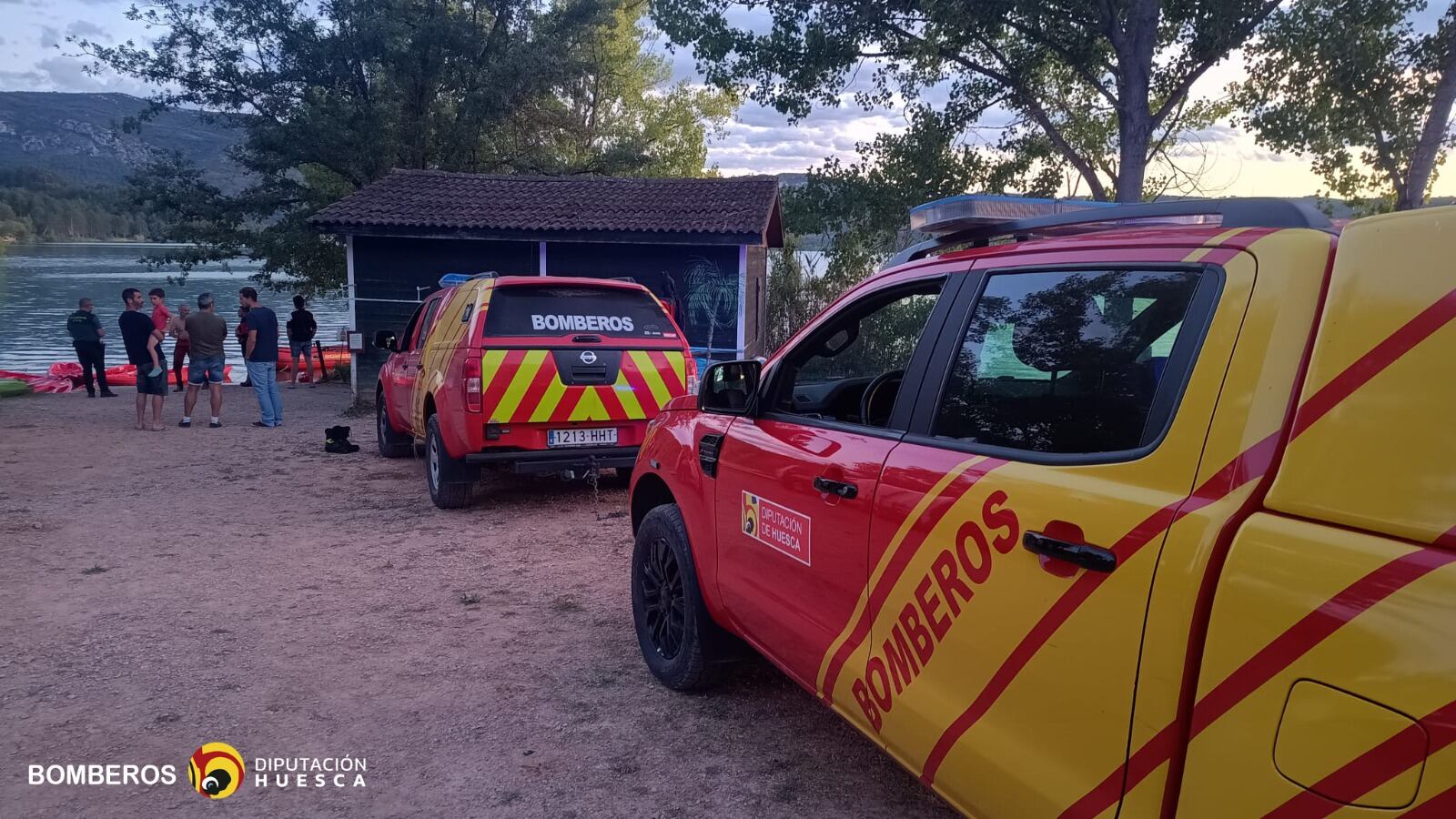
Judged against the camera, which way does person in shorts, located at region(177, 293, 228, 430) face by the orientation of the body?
away from the camera

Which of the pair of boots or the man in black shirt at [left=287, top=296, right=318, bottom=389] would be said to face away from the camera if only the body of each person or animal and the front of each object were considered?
the man in black shirt

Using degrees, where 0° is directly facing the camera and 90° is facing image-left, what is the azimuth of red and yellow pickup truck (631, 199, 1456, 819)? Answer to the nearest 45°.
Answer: approximately 135°

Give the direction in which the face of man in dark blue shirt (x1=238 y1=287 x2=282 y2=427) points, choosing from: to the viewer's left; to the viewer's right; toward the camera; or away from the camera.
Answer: to the viewer's left

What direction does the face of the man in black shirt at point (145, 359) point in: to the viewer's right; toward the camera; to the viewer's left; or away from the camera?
to the viewer's right

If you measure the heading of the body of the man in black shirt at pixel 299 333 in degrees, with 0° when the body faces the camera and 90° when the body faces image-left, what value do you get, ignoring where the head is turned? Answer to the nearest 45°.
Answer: approximately 180°

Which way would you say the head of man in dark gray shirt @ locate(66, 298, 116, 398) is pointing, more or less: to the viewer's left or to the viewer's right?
to the viewer's right
